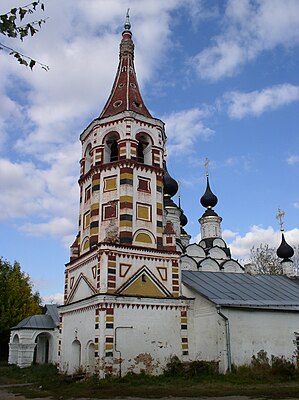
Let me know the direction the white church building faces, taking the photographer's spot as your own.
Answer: facing the viewer and to the left of the viewer
